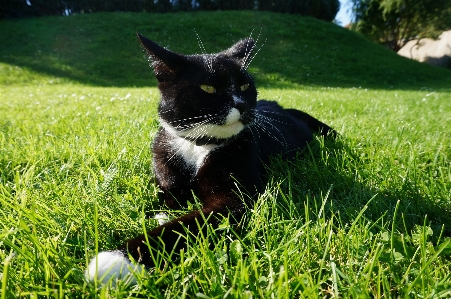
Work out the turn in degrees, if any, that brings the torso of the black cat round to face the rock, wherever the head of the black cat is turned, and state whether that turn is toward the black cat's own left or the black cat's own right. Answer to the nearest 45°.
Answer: approximately 180°

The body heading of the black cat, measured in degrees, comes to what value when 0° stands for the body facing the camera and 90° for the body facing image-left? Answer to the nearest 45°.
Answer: approximately 45°
